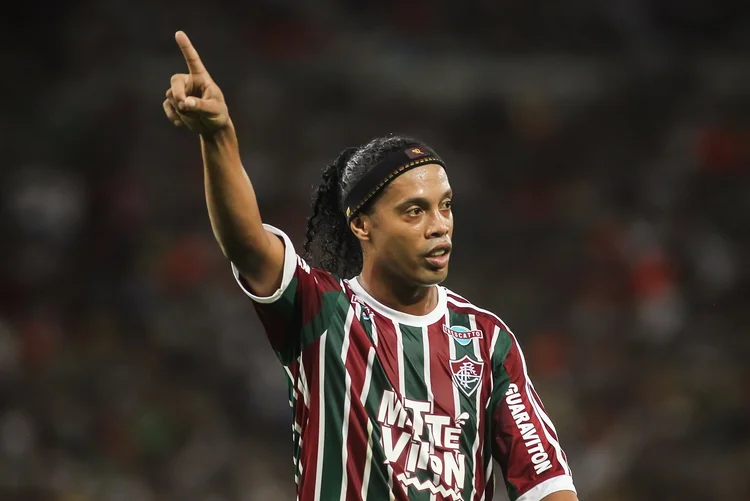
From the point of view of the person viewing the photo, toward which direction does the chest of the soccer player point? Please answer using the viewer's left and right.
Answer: facing the viewer and to the right of the viewer
